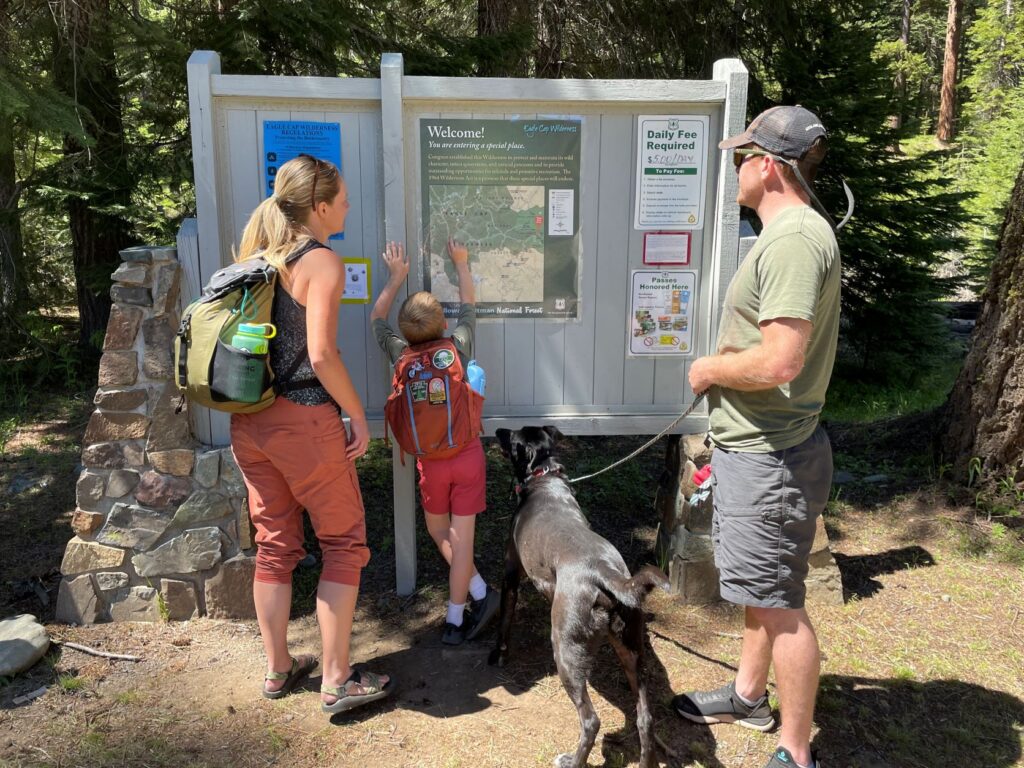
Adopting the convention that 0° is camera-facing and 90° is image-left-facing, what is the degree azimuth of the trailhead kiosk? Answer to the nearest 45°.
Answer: approximately 0°

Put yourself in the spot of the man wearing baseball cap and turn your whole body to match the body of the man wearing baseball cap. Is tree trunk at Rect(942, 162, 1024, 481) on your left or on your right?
on your right

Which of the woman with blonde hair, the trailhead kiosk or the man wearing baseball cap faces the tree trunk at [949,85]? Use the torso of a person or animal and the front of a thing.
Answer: the woman with blonde hair

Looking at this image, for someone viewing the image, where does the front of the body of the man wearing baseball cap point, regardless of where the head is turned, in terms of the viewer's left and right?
facing to the left of the viewer

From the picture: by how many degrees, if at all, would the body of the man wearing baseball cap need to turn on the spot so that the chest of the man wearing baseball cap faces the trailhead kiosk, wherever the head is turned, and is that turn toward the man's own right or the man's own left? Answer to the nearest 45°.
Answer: approximately 45° to the man's own right

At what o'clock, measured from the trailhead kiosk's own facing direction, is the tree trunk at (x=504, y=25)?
The tree trunk is roughly at 6 o'clock from the trailhead kiosk.

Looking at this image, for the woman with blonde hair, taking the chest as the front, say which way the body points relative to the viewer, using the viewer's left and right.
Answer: facing away from the viewer and to the right of the viewer

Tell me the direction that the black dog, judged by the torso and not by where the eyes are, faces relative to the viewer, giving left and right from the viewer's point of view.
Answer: facing away from the viewer and to the left of the viewer

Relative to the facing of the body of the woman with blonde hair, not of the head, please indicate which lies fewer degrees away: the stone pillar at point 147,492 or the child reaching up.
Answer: the child reaching up

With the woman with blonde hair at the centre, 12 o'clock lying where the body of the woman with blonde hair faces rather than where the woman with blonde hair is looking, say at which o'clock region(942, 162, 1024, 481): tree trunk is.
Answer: The tree trunk is roughly at 1 o'clock from the woman with blonde hair.
